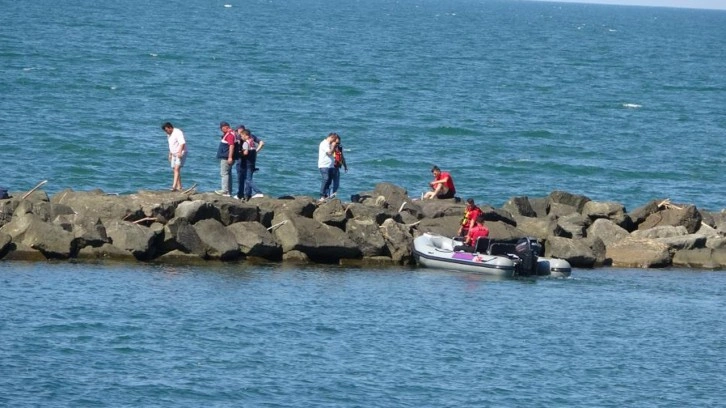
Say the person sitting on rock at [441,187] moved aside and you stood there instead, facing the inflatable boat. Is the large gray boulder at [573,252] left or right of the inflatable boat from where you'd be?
left

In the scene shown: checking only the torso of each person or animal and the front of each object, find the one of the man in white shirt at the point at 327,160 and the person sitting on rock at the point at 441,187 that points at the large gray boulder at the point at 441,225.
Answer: the man in white shirt

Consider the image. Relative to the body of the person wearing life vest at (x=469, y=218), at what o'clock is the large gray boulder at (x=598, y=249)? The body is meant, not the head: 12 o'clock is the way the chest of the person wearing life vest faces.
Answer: The large gray boulder is roughly at 7 o'clock from the person wearing life vest.

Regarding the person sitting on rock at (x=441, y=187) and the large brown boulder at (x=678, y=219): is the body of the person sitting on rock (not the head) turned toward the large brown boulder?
no

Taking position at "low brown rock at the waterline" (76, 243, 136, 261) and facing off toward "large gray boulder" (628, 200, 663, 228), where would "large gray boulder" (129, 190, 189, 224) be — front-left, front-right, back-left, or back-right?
front-left

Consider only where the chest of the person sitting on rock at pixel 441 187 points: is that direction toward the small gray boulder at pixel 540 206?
no

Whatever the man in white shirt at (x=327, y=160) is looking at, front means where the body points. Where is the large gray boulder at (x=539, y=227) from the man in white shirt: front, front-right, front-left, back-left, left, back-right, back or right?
front

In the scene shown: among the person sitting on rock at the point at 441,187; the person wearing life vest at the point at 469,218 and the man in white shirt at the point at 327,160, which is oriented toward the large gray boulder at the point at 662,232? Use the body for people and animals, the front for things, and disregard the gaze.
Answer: the man in white shirt

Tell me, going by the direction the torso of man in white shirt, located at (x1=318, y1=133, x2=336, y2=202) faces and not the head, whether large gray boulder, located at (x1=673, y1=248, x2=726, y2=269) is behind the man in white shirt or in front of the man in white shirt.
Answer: in front

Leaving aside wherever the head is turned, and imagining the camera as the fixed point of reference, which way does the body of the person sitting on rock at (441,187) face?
to the viewer's left

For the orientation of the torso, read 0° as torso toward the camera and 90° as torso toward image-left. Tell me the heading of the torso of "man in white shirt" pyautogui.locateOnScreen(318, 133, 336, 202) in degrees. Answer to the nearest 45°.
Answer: approximately 270°

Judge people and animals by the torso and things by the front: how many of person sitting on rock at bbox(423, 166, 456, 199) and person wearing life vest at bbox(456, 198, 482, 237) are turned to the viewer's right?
0

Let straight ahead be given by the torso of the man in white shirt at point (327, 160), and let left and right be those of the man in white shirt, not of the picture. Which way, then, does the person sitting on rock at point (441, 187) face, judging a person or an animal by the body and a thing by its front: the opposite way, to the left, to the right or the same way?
the opposite way

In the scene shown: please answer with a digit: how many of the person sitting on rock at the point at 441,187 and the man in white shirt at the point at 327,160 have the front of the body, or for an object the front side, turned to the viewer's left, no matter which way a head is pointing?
1
